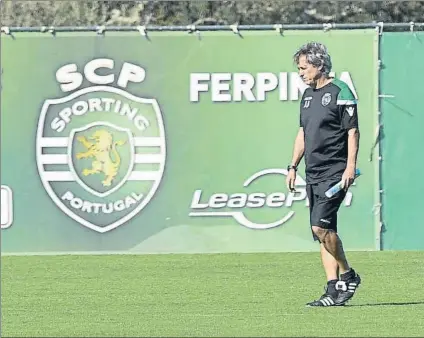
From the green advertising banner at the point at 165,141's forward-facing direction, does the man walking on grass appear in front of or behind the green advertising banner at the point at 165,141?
in front

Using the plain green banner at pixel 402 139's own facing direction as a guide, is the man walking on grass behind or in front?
in front

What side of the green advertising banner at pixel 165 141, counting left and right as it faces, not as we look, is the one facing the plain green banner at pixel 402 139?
left

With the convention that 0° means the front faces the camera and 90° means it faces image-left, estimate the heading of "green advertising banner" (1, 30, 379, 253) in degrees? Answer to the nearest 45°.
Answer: approximately 0°

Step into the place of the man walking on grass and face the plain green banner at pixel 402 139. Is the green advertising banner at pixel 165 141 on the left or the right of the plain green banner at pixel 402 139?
left

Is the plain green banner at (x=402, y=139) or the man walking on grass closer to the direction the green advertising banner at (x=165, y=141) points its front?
the man walking on grass

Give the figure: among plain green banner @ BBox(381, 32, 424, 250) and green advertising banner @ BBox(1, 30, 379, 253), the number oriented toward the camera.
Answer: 2

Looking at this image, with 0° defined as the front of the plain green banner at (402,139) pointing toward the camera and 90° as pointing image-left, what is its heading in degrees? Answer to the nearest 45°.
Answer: approximately 0°

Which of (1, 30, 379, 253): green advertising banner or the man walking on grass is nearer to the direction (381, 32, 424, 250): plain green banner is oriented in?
the man walking on grass
